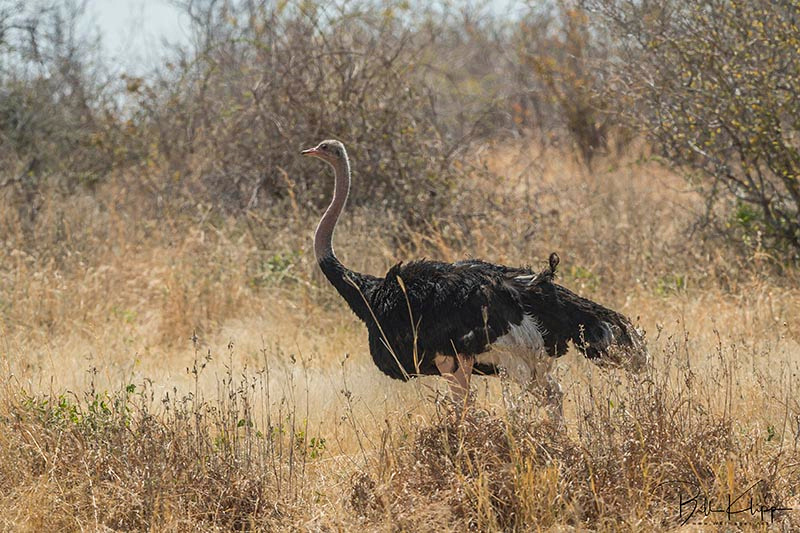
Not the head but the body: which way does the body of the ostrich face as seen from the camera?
to the viewer's left

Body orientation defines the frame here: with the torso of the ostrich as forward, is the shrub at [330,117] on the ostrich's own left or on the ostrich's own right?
on the ostrich's own right

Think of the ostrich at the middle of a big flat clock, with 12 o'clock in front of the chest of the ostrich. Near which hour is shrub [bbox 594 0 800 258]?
The shrub is roughly at 4 o'clock from the ostrich.
